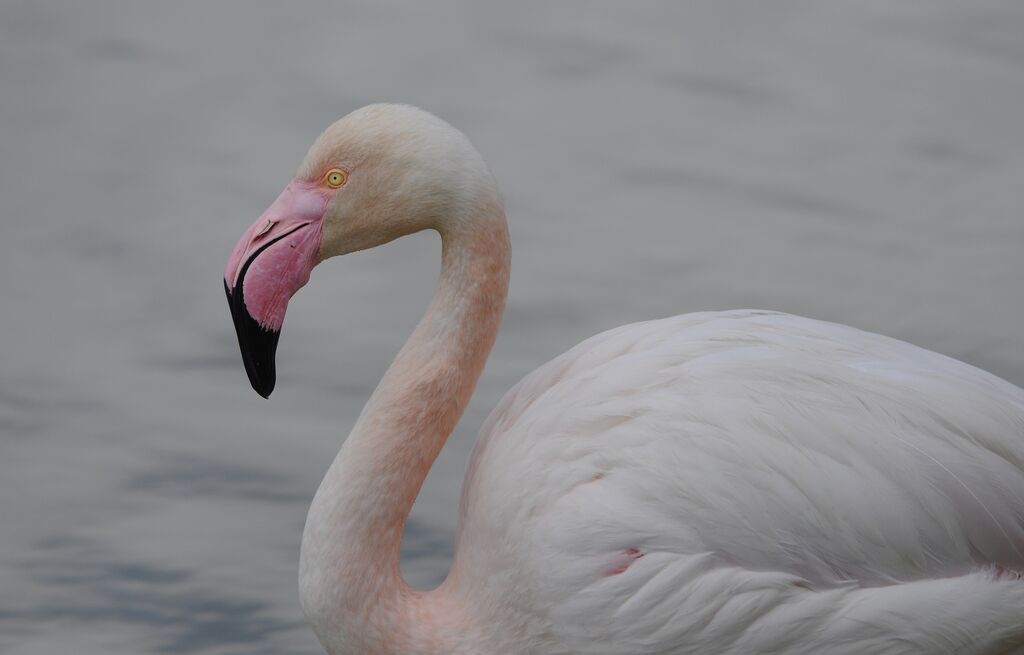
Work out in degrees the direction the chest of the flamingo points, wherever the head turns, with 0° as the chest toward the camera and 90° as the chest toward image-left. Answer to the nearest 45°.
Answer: approximately 90°
